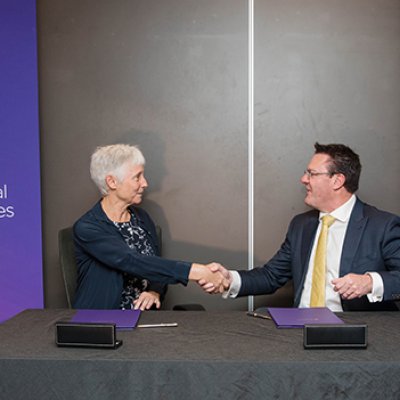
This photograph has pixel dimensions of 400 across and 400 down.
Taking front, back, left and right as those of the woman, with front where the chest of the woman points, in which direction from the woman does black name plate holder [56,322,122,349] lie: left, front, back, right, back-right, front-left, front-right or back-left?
front-right

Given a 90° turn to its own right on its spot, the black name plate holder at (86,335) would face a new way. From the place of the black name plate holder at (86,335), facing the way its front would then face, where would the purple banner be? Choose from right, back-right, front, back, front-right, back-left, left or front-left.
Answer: right

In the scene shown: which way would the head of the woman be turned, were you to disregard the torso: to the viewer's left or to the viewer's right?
to the viewer's right

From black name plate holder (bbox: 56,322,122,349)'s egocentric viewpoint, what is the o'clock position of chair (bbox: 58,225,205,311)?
The chair is roughly at 6 o'clock from the black name plate holder.

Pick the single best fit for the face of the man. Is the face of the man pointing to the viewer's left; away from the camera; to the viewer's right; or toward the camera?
to the viewer's left

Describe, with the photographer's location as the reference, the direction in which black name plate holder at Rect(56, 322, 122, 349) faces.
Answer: facing the viewer

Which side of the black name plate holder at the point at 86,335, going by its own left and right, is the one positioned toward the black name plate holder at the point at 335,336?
left

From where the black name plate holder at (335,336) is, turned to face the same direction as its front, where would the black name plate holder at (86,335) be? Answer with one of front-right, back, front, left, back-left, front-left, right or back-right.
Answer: right

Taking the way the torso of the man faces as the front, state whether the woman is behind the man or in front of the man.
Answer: in front

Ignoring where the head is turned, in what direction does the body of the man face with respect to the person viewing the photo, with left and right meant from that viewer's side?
facing the viewer and to the left of the viewer

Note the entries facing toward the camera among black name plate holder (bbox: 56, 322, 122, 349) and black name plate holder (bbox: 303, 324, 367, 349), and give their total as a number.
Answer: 2

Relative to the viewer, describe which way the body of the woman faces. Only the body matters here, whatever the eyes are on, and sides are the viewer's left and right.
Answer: facing the viewer and to the right of the viewer

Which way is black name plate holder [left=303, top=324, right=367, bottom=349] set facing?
toward the camera

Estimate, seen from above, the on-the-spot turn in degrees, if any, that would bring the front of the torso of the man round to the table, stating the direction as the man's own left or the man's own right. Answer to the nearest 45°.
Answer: approximately 45° to the man's own left

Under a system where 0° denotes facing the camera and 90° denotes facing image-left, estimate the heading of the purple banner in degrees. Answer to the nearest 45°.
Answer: approximately 0°

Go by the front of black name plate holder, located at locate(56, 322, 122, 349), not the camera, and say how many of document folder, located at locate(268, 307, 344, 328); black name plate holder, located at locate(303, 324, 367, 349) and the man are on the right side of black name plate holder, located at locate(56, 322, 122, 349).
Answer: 0

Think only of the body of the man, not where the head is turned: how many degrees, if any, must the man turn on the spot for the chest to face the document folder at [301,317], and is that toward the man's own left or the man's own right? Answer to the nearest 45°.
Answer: approximately 45° to the man's own left

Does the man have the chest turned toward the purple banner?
no
